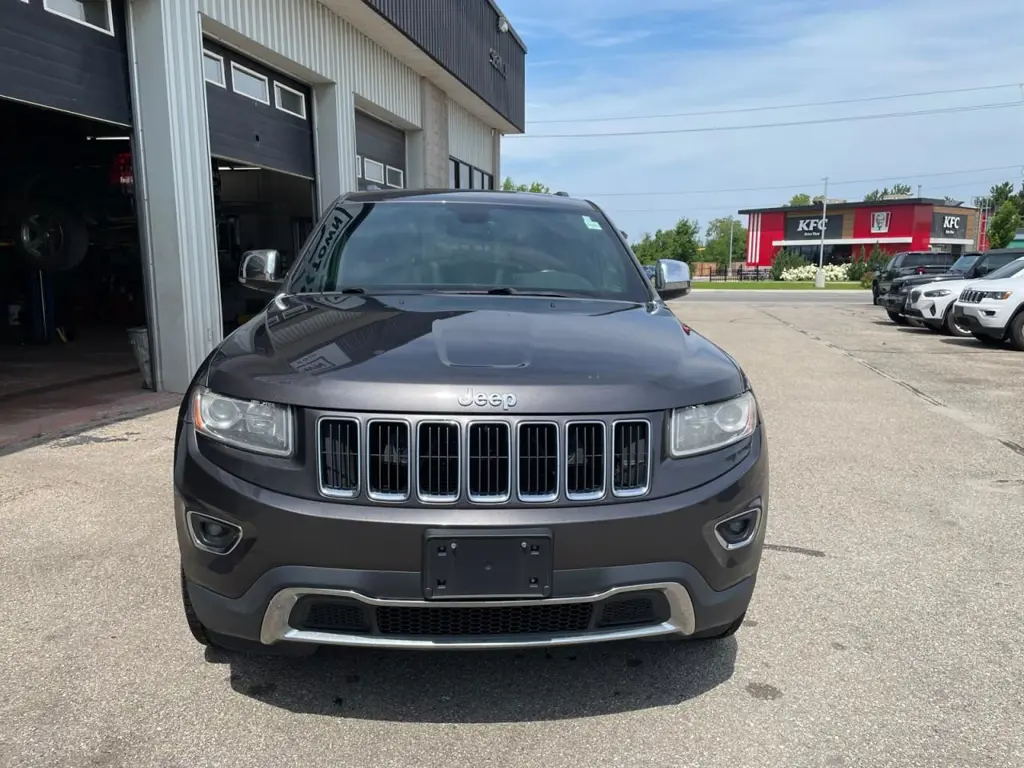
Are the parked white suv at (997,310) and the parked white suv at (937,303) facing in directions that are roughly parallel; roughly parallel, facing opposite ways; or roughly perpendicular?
roughly parallel

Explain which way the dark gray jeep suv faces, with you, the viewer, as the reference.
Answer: facing the viewer

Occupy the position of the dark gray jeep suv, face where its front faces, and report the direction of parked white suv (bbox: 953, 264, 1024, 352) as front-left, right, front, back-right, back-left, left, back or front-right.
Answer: back-left

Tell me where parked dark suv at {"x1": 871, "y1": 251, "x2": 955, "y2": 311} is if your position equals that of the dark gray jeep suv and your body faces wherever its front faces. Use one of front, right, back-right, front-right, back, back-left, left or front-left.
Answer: back-left

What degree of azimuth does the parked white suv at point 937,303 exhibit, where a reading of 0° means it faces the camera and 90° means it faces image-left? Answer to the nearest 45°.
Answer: approximately 45°

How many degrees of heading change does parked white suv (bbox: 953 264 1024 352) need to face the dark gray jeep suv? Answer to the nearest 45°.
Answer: approximately 45° to its left

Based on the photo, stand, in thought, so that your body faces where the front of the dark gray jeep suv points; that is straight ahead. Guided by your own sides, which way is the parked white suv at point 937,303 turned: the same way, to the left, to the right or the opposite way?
to the right

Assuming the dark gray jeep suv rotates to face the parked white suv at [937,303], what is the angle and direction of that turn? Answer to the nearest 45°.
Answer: approximately 135° to its left

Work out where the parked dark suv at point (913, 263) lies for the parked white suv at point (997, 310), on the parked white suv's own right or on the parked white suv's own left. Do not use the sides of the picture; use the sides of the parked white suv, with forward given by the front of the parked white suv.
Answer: on the parked white suv's own right

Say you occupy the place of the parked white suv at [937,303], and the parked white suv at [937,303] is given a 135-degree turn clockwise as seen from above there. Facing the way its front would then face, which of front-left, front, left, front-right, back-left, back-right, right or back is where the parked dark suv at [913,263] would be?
front

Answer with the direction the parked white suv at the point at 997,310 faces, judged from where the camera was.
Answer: facing the viewer and to the left of the viewer

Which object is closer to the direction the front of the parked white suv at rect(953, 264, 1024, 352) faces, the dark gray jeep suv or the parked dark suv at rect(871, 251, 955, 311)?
the dark gray jeep suv
